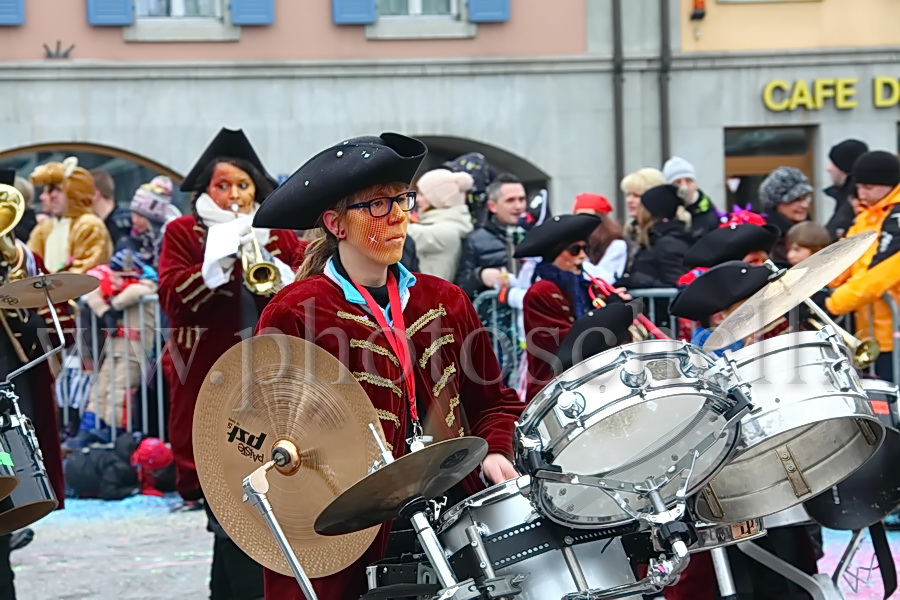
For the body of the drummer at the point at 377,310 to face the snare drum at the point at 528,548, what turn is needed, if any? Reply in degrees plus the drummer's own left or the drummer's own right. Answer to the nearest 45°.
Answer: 0° — they already face it

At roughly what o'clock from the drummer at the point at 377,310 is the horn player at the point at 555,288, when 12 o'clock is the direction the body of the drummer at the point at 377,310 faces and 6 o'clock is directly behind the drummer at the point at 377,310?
the horn player at the point at 555,288 is roughly at 8 o'clock from the drummer at the point at 377,310.

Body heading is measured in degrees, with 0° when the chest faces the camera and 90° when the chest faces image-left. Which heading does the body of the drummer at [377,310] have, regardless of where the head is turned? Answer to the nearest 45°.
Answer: approximately 315°

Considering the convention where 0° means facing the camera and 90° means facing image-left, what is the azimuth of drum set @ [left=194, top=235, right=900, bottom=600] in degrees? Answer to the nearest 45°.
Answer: approximately 315°

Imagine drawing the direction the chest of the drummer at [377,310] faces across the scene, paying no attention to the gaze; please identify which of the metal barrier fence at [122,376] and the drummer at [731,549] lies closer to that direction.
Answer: the drummer
